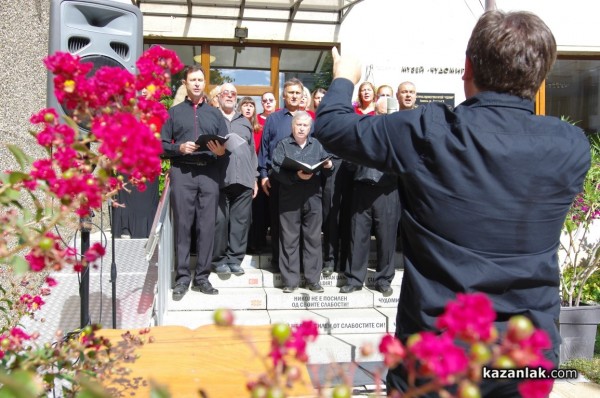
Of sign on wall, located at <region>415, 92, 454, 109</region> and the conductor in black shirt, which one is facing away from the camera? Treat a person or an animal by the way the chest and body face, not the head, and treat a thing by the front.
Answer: the conductor in black shirt

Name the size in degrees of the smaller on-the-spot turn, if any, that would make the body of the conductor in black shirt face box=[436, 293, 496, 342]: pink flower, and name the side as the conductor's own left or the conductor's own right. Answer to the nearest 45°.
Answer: approximately 180°

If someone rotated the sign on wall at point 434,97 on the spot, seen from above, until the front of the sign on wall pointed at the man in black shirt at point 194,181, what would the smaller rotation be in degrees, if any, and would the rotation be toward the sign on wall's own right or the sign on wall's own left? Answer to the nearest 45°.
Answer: approximately 45° to the sign on wall's own right

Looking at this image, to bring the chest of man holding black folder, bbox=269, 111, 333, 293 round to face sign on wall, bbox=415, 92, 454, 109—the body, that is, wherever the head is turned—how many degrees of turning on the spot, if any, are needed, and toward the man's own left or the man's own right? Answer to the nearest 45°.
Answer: approximately 135° to the man's own left

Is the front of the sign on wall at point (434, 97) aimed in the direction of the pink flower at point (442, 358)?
yes

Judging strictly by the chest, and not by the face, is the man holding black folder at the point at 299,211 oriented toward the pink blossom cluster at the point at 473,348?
yes

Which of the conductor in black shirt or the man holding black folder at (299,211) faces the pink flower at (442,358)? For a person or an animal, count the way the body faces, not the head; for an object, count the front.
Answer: the man holding black folder

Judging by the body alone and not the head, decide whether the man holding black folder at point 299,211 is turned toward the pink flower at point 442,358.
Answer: yes

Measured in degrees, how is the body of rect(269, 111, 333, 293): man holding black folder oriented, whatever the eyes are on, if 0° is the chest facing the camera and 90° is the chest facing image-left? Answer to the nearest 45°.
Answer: approximately 0°

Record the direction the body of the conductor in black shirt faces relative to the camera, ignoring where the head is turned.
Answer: away from the camera
